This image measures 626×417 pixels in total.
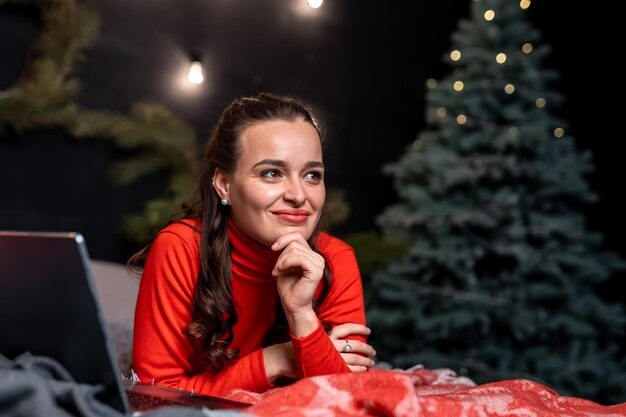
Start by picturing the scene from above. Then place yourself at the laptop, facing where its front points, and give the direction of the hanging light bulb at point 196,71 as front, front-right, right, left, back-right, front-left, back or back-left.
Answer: front-left

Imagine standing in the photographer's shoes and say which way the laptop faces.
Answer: facing away from the viewer and to the right of the viewer

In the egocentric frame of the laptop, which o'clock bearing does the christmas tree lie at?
The christmas tree is roughly at 12 o'clock from the laptop.

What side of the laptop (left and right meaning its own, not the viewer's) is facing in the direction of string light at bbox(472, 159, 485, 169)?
front
